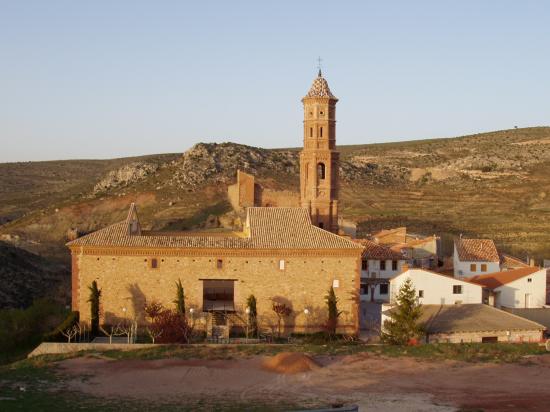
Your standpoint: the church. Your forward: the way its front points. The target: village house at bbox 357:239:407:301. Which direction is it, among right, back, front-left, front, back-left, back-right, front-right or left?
back-left

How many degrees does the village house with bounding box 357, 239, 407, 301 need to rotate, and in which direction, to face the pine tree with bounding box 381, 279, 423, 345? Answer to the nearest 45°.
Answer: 0° — it already faces it

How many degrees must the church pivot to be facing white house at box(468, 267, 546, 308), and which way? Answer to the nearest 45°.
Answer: approximately 90° to its left

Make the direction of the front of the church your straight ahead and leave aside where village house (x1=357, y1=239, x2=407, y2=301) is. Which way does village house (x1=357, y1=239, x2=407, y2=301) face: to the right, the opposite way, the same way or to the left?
the same way

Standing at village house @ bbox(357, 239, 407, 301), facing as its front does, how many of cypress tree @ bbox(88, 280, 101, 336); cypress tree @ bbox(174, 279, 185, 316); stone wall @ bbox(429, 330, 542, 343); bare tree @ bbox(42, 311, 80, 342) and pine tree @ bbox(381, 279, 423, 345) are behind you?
0

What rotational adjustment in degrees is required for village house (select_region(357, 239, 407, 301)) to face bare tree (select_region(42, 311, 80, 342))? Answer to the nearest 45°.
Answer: approximately 45° to its right

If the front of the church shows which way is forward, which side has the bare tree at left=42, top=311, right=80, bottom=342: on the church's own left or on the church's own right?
on the church's own right

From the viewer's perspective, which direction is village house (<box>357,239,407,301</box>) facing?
toward the camera

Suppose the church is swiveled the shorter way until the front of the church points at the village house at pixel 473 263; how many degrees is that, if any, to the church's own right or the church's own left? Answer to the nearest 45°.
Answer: approximately 135° to the church's own left

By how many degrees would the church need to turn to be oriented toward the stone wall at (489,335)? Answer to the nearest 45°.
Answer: approximately 90° to its left

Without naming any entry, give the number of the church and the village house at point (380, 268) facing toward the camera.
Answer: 2

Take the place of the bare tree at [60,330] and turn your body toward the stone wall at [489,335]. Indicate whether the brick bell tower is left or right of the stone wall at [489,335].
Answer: left

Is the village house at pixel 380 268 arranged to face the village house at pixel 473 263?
no

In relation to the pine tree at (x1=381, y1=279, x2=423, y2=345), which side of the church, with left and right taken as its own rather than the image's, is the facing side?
left

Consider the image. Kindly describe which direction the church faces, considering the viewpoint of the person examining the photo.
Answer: facing the viewer
